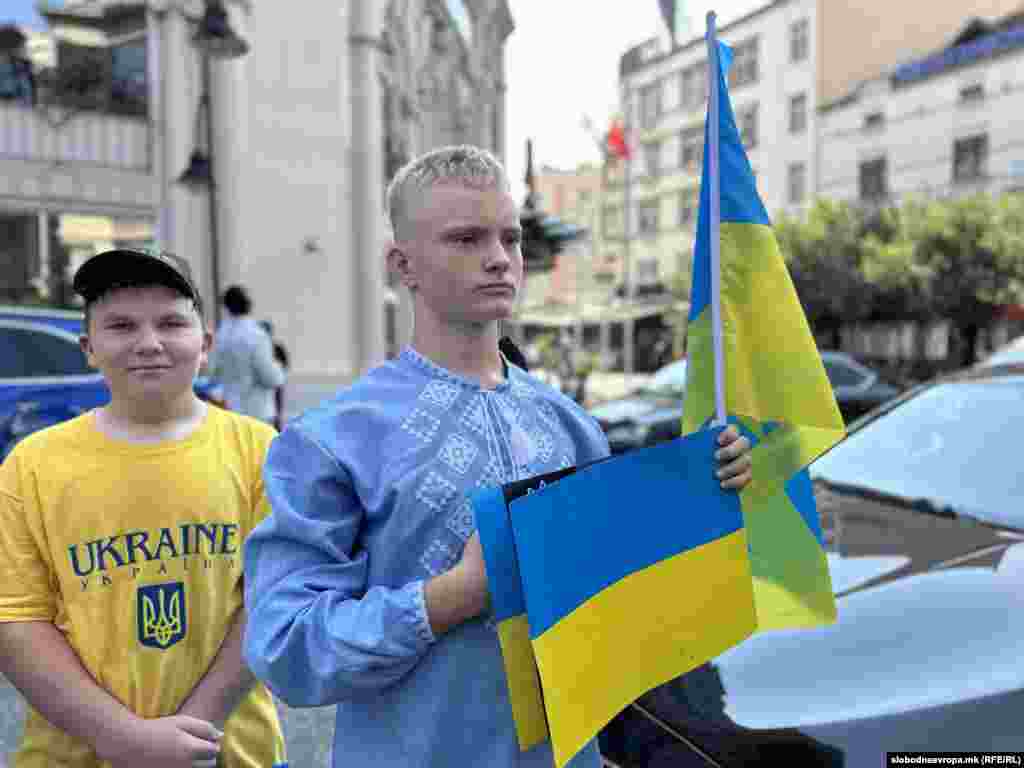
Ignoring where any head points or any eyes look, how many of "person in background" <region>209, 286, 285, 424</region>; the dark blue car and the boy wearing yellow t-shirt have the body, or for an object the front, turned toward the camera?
1

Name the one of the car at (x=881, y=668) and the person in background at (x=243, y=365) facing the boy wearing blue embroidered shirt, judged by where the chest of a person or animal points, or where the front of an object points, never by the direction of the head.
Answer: the car

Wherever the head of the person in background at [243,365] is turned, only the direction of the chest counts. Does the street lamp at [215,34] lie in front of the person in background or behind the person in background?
in front

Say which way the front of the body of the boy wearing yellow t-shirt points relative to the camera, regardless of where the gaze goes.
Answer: toward the camera

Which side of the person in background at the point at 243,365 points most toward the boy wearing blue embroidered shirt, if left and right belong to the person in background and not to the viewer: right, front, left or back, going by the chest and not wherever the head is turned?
back

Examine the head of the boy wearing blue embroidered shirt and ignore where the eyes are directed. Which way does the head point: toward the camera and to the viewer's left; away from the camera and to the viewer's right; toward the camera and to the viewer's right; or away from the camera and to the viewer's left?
toward the camera and to the viewer's right

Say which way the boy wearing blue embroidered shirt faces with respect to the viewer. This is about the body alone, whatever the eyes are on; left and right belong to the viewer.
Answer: facing the viewer and to the right of the viewer

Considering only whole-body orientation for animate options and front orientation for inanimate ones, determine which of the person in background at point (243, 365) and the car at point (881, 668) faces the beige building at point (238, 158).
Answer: the person in background

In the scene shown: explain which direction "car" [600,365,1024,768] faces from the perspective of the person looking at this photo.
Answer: facing the viewer and to the left of the viewer

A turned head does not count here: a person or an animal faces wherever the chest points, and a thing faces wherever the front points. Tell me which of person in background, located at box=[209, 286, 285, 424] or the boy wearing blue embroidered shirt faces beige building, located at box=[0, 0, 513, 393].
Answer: the person in background

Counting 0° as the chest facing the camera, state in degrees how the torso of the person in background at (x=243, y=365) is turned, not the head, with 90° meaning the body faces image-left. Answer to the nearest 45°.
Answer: approximately 180°

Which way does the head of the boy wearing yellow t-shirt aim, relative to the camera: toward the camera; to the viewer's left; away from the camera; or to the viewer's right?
toward the camera

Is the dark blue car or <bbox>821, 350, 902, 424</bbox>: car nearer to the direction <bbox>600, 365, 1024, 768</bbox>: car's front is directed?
the dark blue car

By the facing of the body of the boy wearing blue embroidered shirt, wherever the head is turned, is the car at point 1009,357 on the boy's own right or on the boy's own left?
on the boy's own left

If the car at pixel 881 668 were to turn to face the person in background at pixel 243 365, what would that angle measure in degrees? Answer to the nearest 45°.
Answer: approximately 90° to its right

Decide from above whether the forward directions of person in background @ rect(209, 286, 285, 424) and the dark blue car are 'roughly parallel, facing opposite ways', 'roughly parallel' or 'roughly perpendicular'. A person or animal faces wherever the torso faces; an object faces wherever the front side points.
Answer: roughly perpendicular
